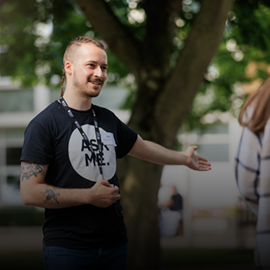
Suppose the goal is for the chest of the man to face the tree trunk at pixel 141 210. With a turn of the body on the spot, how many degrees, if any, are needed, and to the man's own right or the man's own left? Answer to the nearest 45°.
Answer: approximately 135° to the man's own left

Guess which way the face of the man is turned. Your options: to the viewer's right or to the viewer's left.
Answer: to the viewer's right

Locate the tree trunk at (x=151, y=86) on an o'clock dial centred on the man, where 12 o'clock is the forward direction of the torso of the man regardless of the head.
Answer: The tree trunk is roughly at 8 o'clock from the man.

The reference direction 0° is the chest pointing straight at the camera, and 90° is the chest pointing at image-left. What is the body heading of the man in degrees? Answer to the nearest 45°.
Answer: approximately 315°
